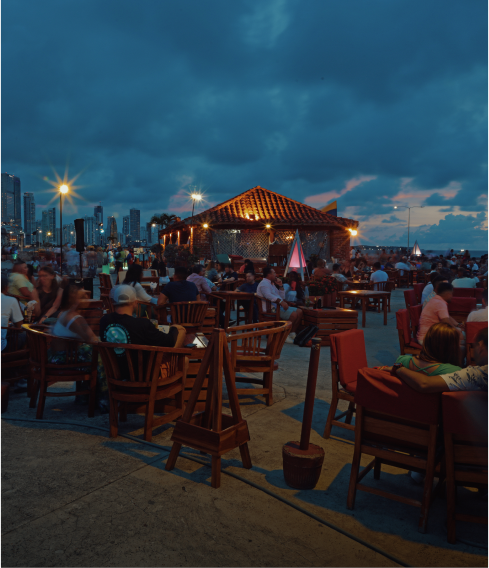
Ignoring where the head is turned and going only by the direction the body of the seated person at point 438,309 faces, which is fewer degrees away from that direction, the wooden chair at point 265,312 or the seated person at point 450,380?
the seated person

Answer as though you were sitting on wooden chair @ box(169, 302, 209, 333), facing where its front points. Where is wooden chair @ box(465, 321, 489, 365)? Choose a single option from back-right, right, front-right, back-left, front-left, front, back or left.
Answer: back-right

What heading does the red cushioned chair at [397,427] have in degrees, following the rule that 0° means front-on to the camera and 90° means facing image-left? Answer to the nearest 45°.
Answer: approximately 225°

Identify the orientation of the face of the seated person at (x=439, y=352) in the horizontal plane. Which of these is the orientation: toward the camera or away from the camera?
away from the camera

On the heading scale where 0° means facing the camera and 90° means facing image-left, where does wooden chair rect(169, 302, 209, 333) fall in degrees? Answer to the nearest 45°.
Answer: approximately 180°

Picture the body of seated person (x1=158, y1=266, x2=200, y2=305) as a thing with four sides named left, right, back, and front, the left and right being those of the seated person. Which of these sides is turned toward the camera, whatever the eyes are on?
back

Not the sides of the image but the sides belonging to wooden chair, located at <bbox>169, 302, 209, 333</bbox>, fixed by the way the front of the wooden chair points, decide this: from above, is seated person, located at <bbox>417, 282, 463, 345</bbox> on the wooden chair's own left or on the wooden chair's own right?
on the wooden chair's own right

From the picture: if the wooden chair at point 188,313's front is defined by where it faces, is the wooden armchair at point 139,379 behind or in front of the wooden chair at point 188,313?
behind

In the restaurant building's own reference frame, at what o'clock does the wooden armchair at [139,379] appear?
The wooden armchair is roughly at 12 o'clock from the restaurant building.
